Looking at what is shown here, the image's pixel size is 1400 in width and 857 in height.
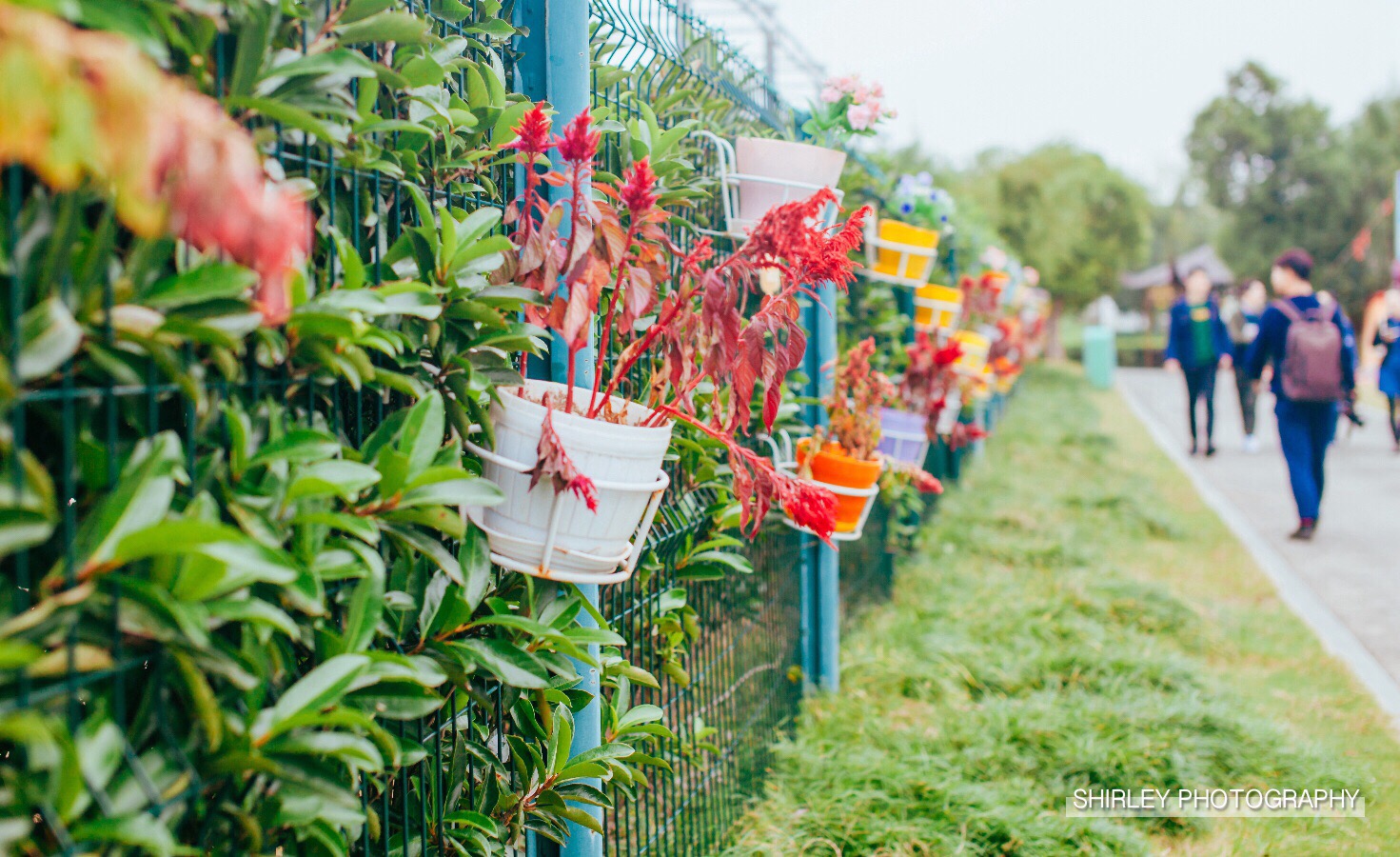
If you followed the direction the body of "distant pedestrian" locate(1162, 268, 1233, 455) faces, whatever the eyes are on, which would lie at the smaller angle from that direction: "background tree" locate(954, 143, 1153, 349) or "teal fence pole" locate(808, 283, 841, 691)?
the teal fence pole

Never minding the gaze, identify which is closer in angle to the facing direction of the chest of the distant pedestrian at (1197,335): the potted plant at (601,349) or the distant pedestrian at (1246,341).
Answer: the potted plant

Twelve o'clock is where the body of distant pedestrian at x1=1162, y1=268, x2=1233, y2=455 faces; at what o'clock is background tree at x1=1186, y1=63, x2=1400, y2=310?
The background tree is roughly at 6 o'clock from the distant pedestrian.

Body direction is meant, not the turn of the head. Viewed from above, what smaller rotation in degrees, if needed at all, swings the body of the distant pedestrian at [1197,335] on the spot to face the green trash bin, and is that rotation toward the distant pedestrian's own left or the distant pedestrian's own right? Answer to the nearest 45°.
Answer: approximately 180°

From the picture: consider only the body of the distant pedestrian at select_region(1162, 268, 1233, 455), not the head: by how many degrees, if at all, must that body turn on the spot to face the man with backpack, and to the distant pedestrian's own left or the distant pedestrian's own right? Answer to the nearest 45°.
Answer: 0° — they already face them

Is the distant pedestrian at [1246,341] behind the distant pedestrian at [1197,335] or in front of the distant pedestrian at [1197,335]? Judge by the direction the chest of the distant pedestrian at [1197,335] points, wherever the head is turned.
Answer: behind

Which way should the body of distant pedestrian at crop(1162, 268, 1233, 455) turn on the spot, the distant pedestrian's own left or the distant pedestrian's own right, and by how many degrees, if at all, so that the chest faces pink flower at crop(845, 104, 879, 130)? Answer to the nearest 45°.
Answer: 0° — they already face it

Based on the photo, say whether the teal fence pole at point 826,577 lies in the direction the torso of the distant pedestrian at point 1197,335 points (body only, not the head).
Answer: yes

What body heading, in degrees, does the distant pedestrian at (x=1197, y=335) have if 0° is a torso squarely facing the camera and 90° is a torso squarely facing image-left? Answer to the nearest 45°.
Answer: approximately 0°

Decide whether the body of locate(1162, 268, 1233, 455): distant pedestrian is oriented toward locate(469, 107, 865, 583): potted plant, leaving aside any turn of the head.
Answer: yes
